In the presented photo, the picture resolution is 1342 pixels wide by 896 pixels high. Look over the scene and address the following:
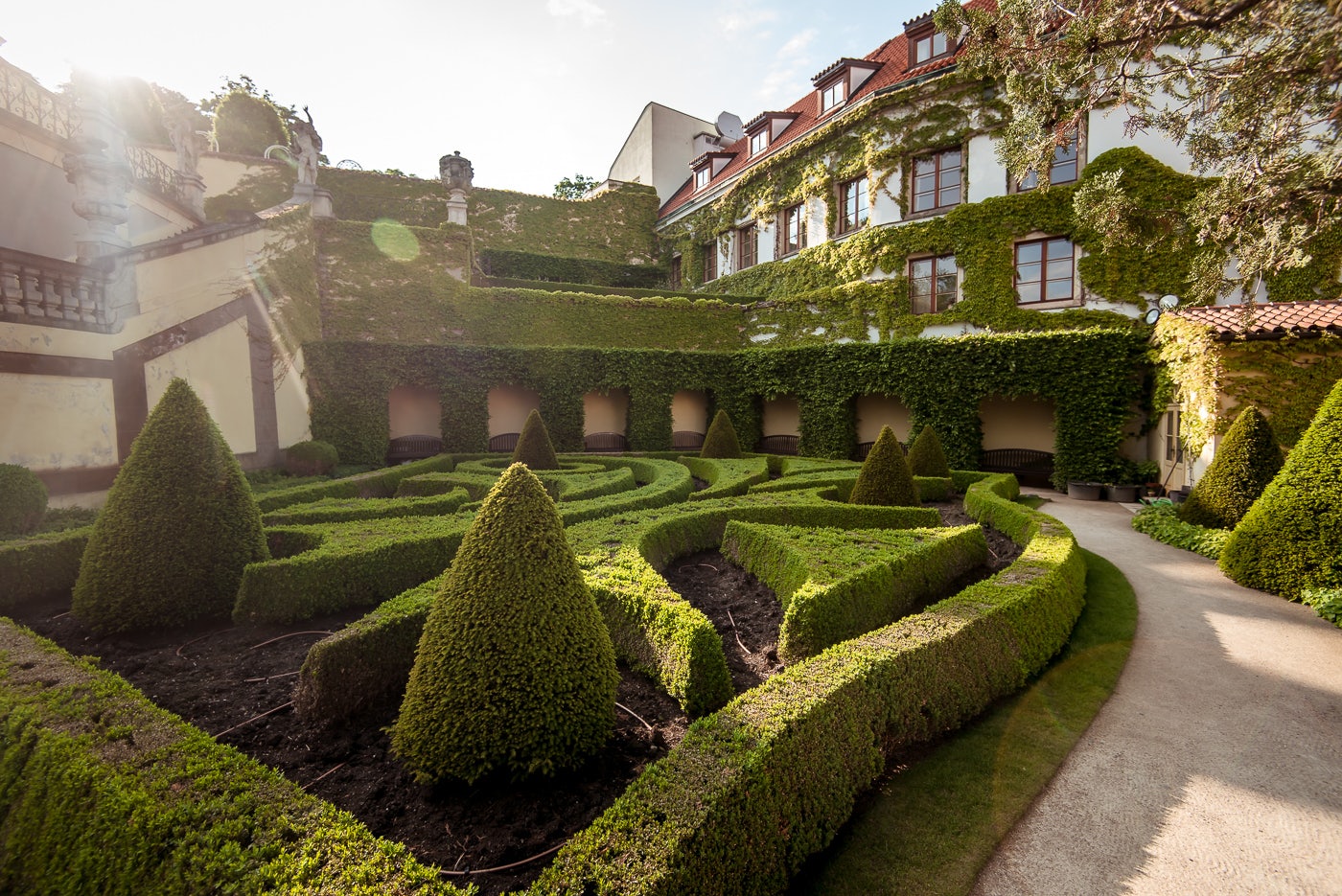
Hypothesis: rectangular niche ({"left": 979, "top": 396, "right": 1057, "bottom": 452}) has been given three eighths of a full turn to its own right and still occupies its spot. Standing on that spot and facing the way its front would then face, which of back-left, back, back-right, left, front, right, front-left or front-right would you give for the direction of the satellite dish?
front

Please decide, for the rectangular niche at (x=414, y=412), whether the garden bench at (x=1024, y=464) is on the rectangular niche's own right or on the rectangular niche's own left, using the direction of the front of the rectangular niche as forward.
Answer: on the rectangular niche's own left

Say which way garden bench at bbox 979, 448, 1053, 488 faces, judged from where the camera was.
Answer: facing the viewer

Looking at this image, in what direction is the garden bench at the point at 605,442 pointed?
toward the camera

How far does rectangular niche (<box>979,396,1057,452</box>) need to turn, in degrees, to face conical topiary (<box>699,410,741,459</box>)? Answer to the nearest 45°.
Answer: approximately 45° to its right

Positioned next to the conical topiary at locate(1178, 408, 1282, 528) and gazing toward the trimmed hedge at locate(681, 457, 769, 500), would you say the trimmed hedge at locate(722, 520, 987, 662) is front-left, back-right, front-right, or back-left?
front-left

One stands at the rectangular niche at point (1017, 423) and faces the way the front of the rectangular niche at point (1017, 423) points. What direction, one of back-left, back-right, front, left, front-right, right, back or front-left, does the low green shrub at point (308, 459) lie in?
front-right

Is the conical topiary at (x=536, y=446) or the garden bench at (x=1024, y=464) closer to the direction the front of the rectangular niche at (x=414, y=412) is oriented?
the conical topiary

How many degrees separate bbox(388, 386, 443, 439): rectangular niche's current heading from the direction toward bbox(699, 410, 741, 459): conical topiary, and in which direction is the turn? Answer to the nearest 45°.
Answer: approximately 45° to its left

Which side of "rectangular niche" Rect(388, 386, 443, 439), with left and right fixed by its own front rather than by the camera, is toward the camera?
front

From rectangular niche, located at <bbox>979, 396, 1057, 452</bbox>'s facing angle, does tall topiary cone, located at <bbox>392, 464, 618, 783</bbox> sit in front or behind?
in front

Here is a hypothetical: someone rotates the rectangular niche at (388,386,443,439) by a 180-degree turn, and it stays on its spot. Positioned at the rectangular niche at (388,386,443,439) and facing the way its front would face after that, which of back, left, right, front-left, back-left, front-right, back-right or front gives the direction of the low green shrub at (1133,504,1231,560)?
back-right

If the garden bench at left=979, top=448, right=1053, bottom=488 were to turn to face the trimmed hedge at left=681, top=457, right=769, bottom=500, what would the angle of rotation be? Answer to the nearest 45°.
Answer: approximately 45° to its right

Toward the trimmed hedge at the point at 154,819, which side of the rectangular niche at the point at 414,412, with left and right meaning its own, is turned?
front

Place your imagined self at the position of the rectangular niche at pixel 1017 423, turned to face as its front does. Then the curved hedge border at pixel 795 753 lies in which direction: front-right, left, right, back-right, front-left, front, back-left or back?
front

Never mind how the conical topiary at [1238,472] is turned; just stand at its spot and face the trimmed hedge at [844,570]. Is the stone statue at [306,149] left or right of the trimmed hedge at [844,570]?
right

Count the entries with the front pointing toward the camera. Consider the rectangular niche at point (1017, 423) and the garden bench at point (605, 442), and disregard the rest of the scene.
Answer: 2

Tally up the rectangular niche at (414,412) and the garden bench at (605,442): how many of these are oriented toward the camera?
2
